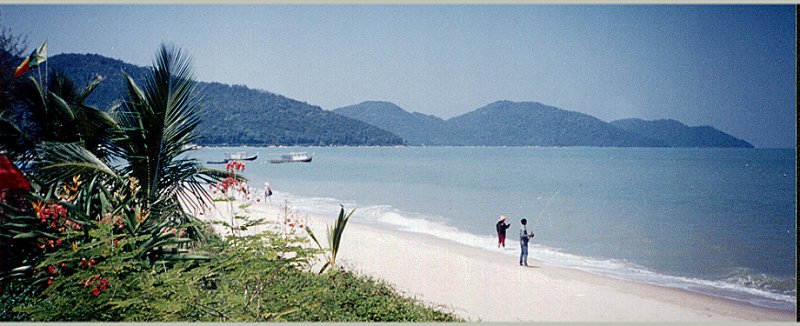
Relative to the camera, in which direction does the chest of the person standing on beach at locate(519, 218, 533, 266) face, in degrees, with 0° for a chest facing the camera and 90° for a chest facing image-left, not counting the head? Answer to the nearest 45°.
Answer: approximately 225°

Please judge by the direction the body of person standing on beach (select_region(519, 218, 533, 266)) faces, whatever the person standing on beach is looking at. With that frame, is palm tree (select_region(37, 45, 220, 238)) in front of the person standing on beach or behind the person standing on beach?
behind

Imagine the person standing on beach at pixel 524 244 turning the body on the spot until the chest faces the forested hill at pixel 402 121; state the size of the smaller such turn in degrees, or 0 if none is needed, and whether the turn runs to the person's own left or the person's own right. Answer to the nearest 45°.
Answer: approximately 90° to the person's own left
